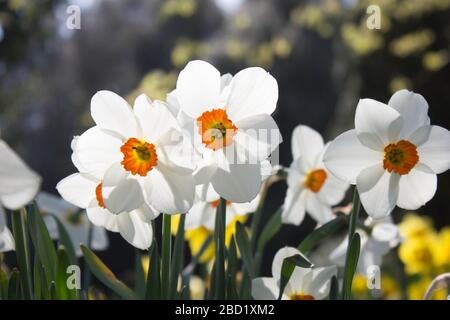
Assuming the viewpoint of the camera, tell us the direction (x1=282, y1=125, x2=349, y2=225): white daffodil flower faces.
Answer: facing the viewer and to the right of the viewer

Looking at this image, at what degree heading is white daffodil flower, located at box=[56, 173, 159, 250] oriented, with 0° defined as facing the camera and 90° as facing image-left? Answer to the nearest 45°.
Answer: approximately 0°
